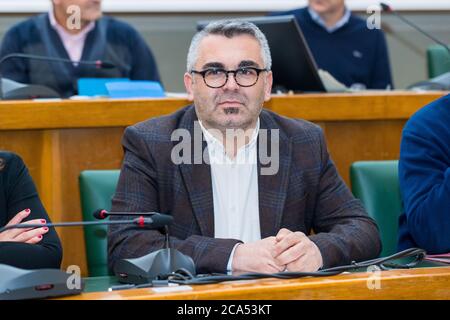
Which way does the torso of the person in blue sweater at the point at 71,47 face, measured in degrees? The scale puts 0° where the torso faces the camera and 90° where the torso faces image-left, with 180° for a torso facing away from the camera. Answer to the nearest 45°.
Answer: approximately 0°

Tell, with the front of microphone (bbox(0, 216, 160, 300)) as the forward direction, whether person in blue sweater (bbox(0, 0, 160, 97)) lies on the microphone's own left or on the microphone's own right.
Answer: on the microphone's own left

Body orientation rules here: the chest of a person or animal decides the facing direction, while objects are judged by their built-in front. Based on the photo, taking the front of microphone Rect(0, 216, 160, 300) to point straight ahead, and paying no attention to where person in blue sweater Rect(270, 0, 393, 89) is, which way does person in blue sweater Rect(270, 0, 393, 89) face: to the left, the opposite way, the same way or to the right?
to the right

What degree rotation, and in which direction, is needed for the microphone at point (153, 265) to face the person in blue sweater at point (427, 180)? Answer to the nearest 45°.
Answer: approximately 135° to its right

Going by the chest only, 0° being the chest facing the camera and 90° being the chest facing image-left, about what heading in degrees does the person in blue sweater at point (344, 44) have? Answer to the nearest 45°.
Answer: approximately 0°

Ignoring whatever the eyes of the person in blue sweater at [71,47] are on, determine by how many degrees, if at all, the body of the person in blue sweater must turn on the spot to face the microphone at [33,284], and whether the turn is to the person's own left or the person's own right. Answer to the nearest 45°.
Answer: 0° — they already face it

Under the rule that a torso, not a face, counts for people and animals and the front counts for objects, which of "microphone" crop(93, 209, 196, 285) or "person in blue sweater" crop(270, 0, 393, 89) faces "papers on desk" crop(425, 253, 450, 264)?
the person in blue sweater

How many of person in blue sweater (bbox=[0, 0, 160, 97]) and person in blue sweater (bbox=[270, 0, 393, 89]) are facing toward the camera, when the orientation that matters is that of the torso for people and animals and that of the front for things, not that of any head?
2

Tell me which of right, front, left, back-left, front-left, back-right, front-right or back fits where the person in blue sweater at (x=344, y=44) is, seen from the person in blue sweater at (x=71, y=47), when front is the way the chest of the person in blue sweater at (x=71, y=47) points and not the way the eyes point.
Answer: left

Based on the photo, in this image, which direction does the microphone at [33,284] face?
to the viewer's right

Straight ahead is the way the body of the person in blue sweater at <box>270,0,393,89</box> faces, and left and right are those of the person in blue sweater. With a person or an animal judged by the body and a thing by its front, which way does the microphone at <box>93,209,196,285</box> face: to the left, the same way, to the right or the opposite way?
to the right

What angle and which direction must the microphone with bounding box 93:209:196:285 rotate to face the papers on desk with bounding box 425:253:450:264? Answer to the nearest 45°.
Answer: approximately 180°
